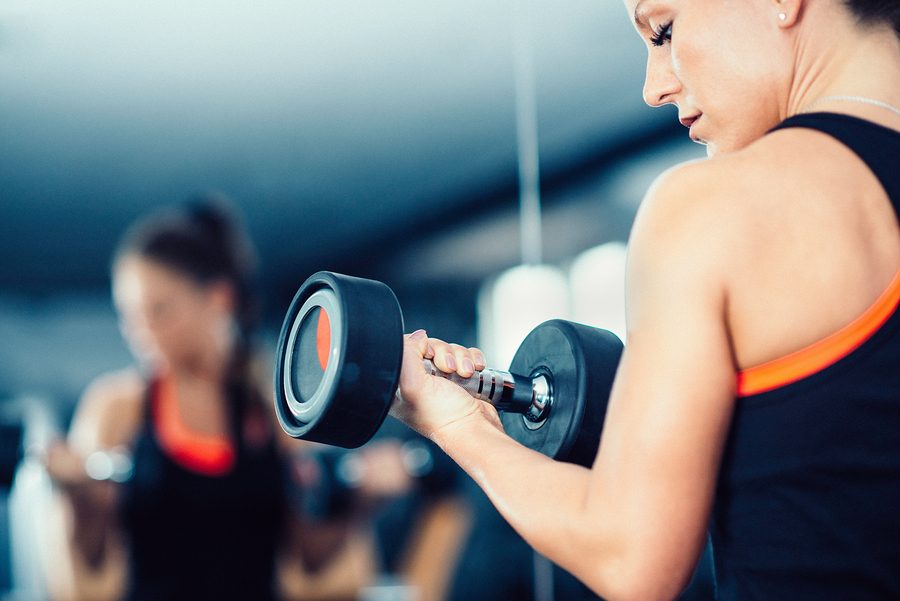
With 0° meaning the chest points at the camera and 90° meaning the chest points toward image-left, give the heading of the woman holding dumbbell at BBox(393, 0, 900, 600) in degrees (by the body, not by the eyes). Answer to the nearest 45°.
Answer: approximately 135°

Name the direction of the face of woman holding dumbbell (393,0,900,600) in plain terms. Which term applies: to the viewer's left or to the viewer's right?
to the viewer's left

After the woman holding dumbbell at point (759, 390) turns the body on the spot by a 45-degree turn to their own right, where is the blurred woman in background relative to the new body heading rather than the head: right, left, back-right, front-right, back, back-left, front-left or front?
front-left
